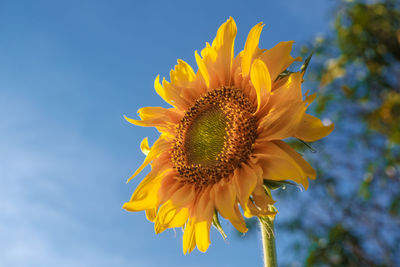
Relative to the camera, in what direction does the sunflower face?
facing the viewer and to the left of the viewer
